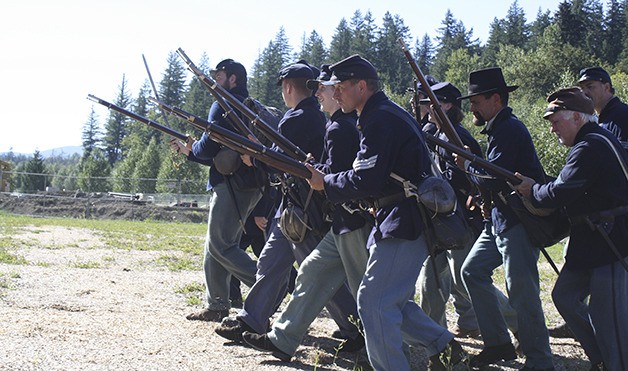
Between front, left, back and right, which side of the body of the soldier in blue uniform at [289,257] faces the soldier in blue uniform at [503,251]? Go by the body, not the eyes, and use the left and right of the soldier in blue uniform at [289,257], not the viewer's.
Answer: back

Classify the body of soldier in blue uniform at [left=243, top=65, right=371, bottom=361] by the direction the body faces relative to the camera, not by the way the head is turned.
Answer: to the viewer's left

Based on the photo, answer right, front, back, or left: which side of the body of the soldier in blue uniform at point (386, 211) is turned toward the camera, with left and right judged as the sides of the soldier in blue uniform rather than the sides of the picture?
left

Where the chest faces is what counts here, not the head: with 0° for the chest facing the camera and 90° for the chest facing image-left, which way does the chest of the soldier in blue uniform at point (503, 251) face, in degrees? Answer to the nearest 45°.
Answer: approximately 90°

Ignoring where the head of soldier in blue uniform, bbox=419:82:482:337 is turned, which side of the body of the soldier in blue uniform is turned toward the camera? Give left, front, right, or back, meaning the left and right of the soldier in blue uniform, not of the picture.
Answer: left

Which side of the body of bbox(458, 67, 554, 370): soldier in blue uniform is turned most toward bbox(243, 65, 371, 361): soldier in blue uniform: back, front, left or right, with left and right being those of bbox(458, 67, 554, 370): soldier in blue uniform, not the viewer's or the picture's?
front

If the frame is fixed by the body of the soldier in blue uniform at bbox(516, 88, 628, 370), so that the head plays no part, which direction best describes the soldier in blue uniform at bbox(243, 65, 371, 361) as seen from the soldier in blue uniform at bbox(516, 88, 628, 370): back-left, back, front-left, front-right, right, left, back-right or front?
front

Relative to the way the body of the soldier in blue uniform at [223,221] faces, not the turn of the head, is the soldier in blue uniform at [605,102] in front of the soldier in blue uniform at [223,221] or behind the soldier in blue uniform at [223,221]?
behind

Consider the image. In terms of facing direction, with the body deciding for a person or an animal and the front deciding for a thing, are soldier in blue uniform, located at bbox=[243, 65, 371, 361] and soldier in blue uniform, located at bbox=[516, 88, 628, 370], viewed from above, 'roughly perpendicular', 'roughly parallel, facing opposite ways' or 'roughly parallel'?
roughly parallel

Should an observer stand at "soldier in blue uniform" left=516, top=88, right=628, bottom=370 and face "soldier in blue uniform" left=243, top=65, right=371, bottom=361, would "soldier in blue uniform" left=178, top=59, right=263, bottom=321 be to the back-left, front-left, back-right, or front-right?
front-right

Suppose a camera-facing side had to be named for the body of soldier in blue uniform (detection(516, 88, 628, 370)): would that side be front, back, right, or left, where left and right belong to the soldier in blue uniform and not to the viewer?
left

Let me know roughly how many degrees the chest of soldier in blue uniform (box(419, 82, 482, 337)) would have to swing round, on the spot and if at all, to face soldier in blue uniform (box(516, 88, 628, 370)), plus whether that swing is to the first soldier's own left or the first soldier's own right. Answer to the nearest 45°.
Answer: approximately 135° to the first soldier's own left

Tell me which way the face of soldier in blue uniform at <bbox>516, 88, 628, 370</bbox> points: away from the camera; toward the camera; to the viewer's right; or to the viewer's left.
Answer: to the viewer's left

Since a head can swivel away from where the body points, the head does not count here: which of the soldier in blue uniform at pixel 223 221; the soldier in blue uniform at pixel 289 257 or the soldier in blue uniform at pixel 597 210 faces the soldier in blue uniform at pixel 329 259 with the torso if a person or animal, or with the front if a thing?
the soldier in blue uniform at pixel 597 210

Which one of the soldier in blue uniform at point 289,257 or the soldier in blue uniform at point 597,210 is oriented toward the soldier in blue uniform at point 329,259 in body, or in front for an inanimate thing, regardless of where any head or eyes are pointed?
the soldier in blue uniform at point 597,210

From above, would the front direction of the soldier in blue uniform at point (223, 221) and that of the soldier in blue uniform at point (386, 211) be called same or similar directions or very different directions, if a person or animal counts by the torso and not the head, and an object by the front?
same or similar directions

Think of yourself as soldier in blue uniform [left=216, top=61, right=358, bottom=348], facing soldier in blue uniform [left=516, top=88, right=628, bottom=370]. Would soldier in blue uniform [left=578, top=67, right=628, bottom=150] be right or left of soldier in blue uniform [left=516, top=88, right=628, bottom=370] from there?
left

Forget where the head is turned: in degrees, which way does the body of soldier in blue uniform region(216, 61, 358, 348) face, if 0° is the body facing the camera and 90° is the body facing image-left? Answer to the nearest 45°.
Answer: approximately 90°

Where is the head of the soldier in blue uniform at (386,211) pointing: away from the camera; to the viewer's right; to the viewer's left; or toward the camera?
to the viewer's left

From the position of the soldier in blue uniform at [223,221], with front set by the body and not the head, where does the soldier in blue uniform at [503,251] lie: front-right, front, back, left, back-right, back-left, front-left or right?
back-left
